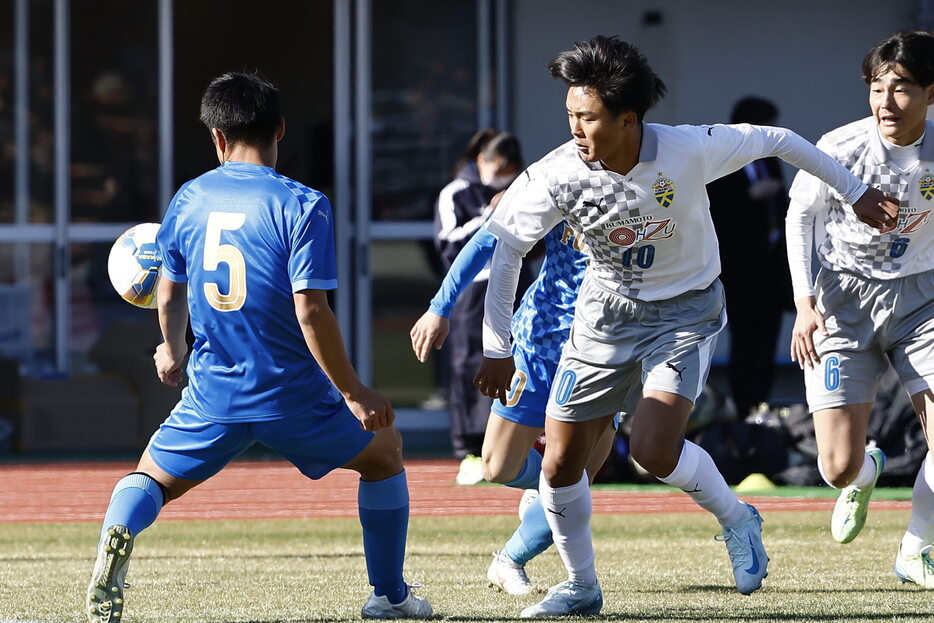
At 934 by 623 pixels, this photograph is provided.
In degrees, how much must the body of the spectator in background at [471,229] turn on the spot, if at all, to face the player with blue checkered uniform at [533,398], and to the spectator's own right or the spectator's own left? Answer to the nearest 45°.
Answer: approximately 45° to the spectator's own right

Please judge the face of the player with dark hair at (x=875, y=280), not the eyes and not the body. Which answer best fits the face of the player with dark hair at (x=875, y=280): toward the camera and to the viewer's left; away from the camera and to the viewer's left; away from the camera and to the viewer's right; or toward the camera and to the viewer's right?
toward the camera and to the viewer's left

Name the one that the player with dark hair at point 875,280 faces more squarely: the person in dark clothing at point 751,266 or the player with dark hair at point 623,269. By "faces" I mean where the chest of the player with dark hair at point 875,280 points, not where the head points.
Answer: the player with dark hair

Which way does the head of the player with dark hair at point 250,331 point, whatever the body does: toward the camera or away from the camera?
away from the camera

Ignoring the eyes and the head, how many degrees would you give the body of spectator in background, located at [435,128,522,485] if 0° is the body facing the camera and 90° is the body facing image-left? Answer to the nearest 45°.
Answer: approximately 315°

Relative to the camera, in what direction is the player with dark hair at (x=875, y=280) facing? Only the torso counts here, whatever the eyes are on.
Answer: toward the camera

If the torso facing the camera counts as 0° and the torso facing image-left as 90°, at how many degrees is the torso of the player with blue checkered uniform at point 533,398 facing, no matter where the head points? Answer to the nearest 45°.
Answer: approximately 45°

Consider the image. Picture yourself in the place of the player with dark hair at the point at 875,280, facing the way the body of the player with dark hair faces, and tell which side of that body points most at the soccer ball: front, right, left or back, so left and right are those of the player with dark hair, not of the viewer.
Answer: right

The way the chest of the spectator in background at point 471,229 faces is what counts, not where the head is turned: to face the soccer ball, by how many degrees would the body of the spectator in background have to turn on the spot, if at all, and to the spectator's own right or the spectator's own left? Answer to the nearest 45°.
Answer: approximately 45° to the spectator's own right

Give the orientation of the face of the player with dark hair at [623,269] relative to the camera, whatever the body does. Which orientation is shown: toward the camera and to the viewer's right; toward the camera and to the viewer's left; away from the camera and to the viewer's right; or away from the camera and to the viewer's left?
toward the camera and to the viewer's left

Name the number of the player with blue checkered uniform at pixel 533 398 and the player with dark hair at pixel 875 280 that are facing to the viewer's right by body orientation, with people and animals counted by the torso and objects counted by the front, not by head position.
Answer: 0

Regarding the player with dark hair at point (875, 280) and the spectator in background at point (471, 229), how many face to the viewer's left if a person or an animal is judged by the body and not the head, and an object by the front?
0

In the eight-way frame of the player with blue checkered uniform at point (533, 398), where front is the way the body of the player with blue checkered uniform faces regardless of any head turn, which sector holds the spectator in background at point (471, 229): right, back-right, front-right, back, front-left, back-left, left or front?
back-right

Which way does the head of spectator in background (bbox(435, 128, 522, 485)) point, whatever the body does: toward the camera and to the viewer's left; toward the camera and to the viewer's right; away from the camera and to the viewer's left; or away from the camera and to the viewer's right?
toward the camera and to the viewer's right
